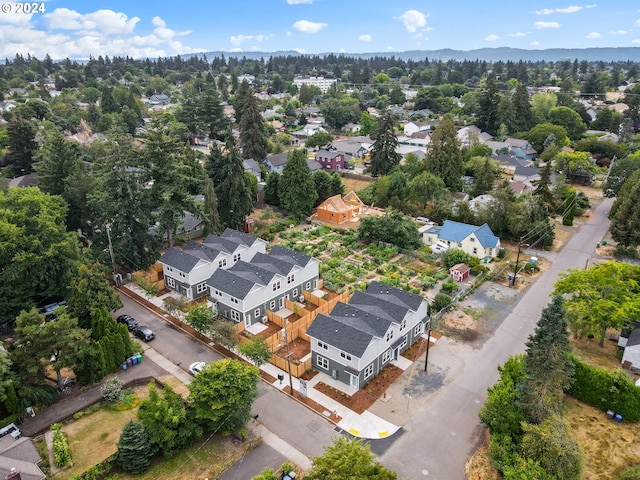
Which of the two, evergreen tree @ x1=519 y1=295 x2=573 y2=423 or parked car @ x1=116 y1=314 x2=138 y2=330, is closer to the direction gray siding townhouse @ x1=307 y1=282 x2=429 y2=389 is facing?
the evergreen tree
